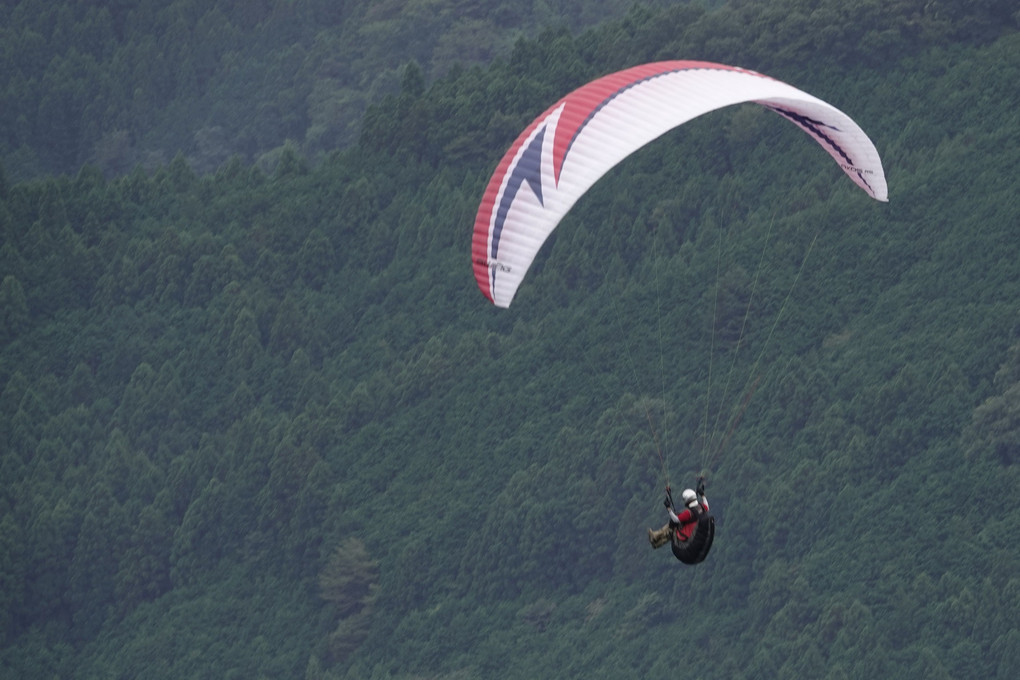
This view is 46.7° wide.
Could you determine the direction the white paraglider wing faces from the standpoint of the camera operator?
facing away from the viewer and to the left of the viewer
